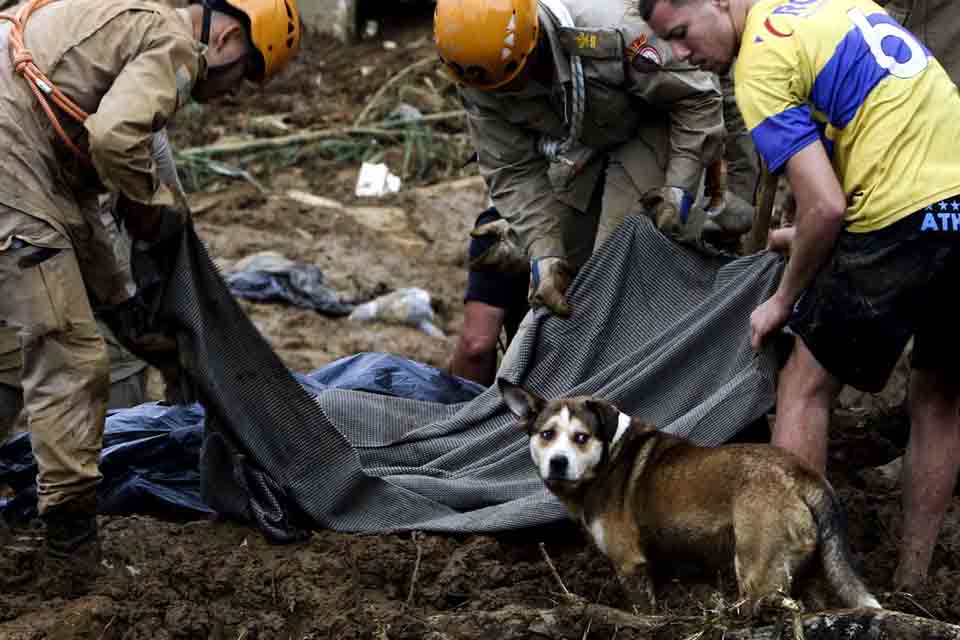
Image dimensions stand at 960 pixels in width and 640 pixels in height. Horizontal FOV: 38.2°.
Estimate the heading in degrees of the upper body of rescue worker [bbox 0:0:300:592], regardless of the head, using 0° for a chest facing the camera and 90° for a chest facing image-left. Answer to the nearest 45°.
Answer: approximately 270°

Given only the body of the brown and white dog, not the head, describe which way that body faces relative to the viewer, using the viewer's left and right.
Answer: facing to the left of the viewer

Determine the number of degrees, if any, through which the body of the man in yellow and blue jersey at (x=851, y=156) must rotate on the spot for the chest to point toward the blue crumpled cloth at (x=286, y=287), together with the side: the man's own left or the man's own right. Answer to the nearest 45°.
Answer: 0° — they already face it

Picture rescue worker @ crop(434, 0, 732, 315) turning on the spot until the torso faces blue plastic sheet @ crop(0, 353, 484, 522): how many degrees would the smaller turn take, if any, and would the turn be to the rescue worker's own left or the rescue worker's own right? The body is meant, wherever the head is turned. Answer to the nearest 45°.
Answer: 0° — they already face it

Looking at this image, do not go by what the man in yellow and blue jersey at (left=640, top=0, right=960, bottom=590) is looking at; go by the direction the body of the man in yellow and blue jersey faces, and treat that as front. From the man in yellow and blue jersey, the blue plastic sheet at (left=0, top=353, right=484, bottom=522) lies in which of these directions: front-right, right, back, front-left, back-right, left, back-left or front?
front-left

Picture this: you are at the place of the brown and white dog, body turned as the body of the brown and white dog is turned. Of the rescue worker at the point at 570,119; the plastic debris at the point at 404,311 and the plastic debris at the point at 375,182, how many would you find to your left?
0

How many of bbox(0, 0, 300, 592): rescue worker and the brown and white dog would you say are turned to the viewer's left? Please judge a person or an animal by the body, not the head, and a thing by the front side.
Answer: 1

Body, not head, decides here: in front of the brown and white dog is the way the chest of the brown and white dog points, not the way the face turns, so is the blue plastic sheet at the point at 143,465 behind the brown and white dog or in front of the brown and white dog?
in front

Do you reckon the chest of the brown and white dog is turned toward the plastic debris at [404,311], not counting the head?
no

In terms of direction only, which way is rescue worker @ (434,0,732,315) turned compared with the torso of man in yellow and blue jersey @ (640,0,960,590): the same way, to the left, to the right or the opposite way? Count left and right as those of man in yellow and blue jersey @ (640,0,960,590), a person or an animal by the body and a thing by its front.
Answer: to the left

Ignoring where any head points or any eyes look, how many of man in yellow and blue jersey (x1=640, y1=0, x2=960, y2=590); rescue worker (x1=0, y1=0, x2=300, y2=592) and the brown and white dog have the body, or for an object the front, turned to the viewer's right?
1

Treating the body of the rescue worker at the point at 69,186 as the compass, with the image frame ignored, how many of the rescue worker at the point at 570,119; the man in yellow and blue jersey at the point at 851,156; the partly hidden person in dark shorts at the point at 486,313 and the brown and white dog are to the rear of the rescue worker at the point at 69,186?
0

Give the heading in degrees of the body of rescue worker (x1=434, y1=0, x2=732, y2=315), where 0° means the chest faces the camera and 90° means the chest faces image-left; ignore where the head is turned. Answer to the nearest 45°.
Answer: approximately 45°

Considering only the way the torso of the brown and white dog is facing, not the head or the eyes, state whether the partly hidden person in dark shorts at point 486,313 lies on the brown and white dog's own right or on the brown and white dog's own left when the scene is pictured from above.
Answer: on the brown and white dog's own right

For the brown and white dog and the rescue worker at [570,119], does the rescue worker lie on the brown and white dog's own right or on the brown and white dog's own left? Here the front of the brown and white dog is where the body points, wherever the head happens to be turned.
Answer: on the brown and white dog's own right

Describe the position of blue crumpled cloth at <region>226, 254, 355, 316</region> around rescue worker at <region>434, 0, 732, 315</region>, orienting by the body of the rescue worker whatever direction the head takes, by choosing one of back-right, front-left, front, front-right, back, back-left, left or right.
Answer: right

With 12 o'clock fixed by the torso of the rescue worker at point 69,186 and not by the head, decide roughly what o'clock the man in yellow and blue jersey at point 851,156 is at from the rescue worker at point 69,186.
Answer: the man in yellow and blue jersey at point 851,156 is roughly at 1 o'clock from the rescue worker at point 69,186.
